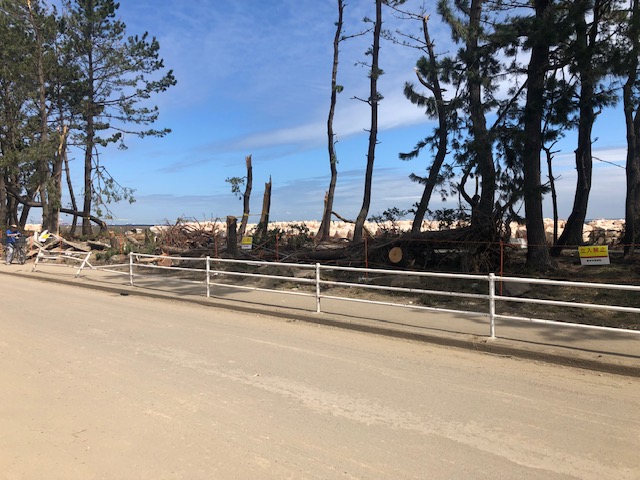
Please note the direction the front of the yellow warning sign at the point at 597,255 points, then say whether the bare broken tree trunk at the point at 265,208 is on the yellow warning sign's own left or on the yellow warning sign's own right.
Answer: on the yellow warning sign's own right

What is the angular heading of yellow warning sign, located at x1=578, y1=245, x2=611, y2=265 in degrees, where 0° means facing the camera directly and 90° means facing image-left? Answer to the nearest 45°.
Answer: approximately 0°

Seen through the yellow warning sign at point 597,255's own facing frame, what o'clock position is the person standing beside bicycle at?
The person standing beside bicycle is roughly at 3 o'clock from the yellow warning sign.

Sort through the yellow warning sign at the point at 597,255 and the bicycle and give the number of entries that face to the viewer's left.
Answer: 0

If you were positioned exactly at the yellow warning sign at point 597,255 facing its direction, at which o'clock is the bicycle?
The bicycle is roughly at 3 o'clock from the yellow warning sign.

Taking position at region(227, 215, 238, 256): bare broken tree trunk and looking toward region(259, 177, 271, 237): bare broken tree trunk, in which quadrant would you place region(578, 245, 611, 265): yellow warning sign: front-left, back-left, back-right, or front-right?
back-right

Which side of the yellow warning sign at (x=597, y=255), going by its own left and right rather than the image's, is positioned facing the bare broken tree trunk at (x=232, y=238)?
right

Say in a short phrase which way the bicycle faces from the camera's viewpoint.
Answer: facing the viewer and to the right of the viewer
